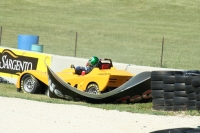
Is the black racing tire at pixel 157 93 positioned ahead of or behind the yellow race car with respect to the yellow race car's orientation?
behind

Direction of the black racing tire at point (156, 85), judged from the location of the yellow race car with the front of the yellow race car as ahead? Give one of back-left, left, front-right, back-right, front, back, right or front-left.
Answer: back

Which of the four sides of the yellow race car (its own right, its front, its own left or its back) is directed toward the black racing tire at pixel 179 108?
back

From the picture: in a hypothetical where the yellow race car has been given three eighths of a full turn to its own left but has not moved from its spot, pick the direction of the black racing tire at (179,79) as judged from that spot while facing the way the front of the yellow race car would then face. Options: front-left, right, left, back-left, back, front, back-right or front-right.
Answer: front-left
